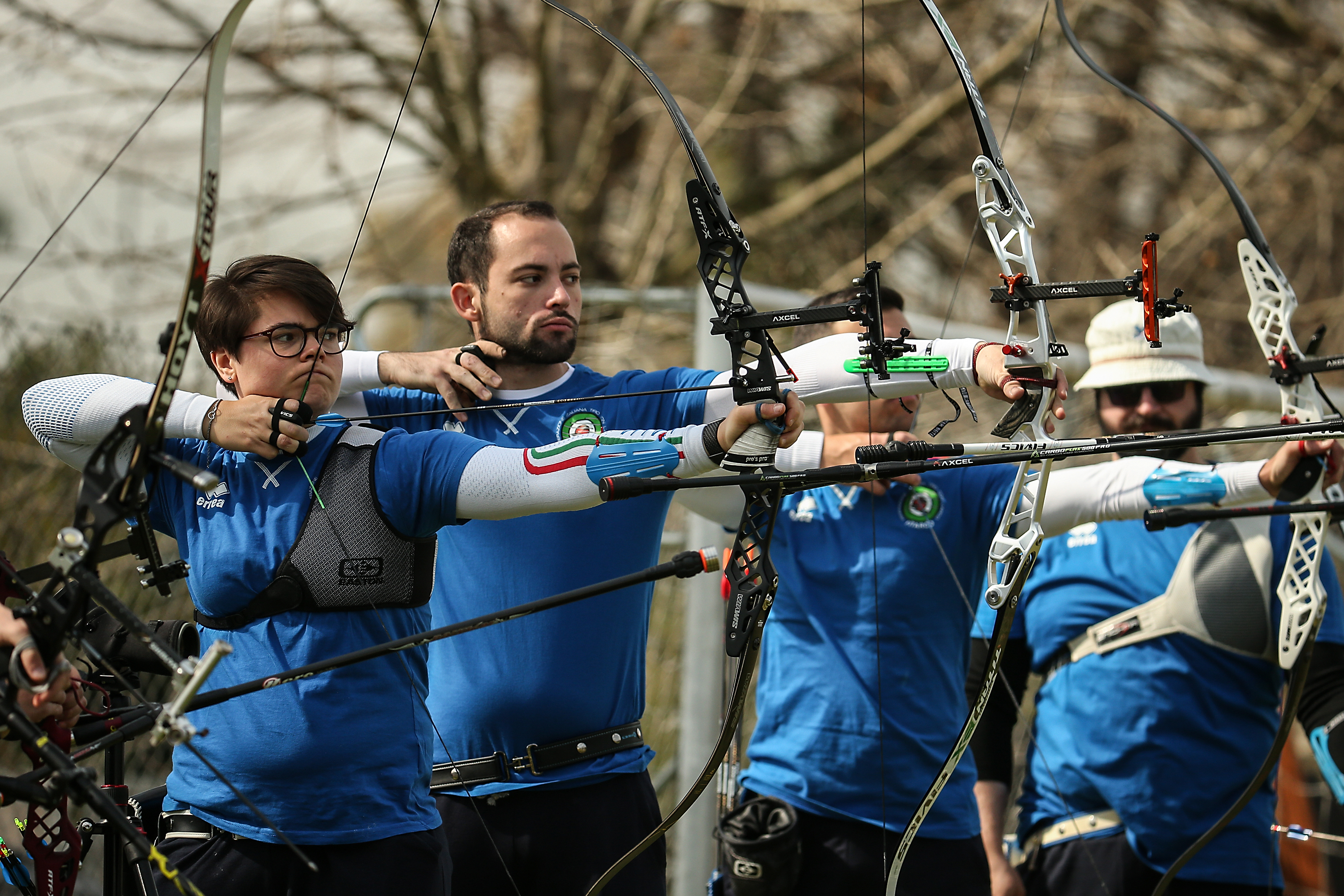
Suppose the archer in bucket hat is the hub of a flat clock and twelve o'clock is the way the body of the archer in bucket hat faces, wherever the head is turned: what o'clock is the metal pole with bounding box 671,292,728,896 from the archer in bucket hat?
The metal pole is roughly at 4 o'clock from the archer in bucket hat.

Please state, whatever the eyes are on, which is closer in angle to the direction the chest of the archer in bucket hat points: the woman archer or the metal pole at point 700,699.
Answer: the woman archer

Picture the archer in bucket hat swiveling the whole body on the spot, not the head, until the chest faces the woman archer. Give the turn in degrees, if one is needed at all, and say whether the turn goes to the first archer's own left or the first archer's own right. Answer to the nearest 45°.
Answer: approximately 45° to the first archer's own right

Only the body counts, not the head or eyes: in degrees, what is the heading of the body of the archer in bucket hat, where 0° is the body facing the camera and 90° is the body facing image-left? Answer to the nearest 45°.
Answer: approximately 0°
